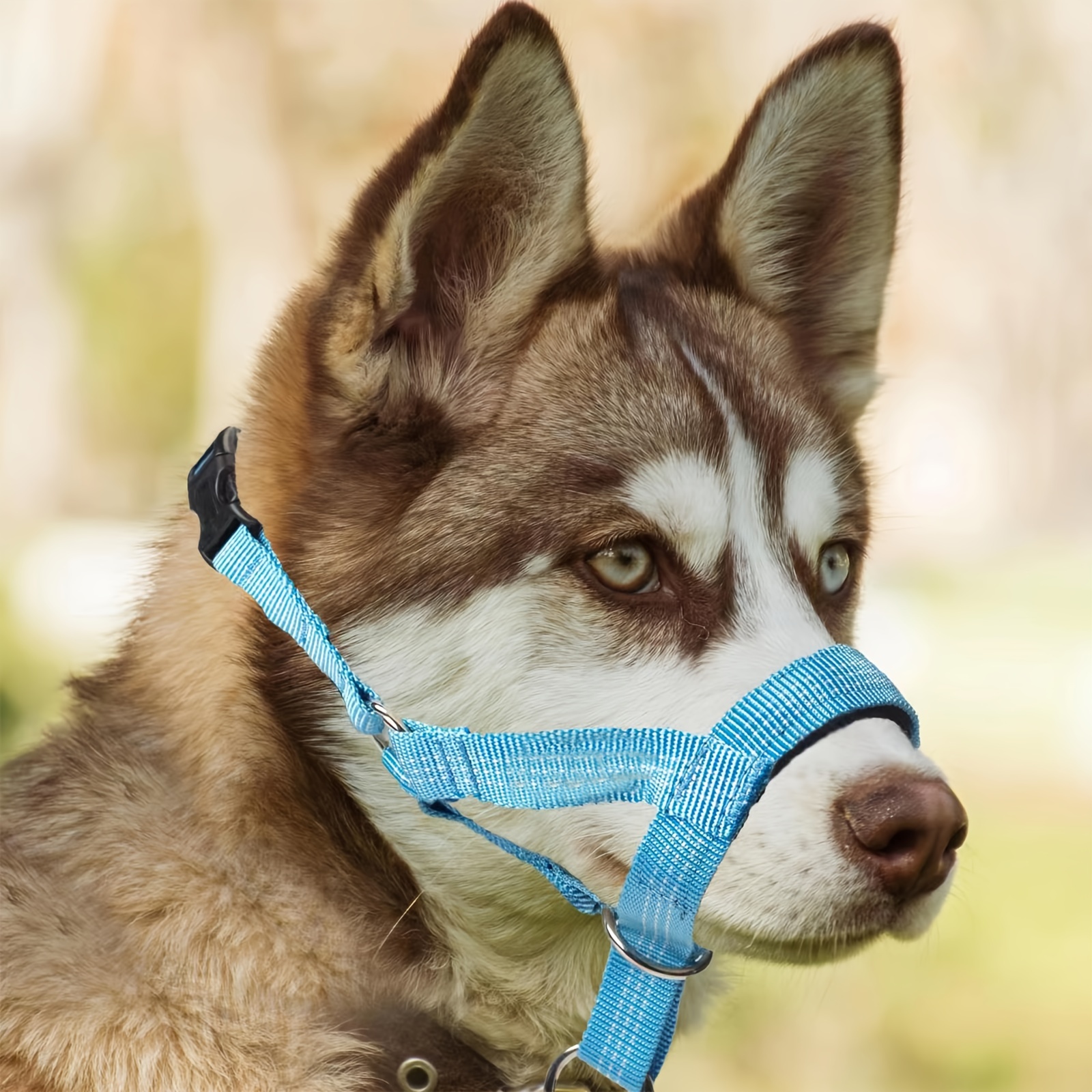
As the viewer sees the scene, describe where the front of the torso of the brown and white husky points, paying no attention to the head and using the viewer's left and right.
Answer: facing the viewer and to the right of the viewer
